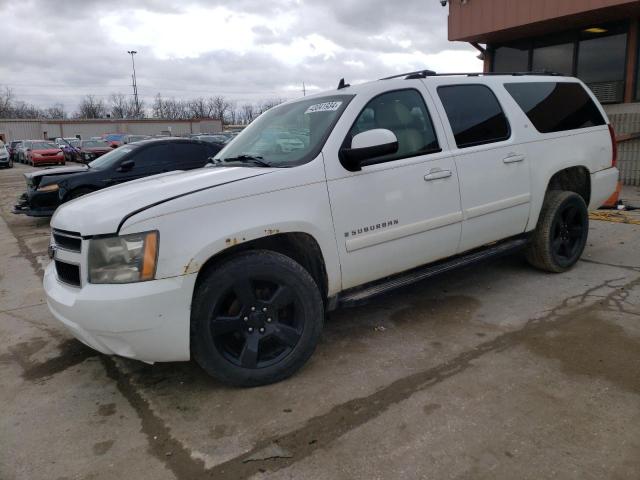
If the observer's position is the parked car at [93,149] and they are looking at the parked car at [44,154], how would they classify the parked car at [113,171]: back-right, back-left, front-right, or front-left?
back-left

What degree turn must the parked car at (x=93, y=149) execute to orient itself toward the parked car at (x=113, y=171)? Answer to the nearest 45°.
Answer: approximately 45° to its left

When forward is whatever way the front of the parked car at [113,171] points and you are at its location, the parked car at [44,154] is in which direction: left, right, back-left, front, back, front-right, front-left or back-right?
back-right

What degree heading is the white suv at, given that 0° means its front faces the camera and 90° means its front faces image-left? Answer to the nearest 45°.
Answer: approximately 45°

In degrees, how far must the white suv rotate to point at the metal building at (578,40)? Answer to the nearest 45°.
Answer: approximately 180°

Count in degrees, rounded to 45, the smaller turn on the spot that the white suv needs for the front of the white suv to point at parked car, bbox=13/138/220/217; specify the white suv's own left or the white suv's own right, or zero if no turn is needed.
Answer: approximately 90° to the white suv's own right

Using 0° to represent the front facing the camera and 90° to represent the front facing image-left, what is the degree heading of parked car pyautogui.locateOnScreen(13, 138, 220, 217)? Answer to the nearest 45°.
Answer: approximately 45°

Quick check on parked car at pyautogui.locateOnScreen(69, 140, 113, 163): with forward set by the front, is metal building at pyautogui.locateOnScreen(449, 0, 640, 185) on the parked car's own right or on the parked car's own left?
on the parked car's own left
